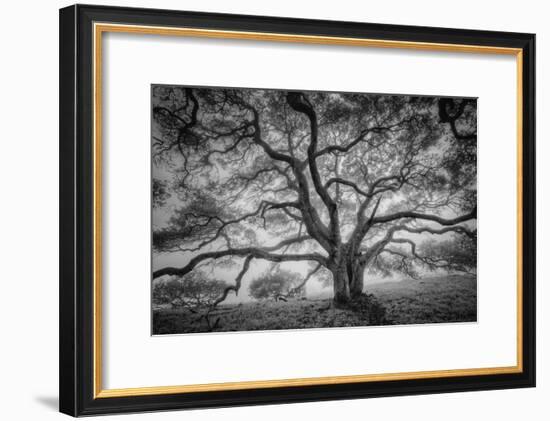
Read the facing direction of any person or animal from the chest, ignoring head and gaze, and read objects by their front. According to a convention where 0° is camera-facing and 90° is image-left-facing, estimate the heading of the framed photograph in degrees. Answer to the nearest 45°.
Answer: approximately 315°
